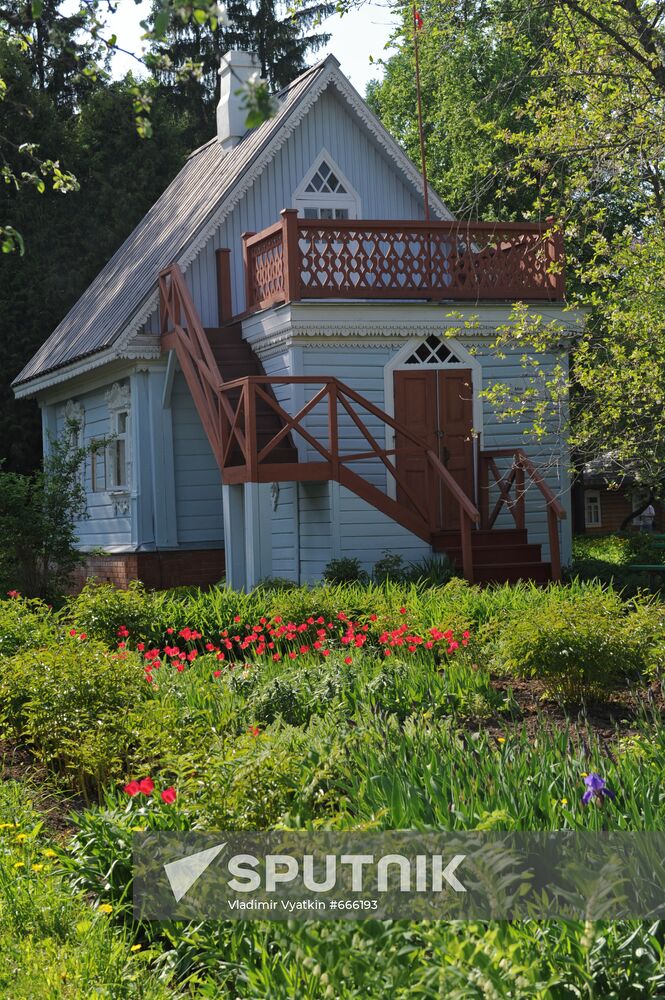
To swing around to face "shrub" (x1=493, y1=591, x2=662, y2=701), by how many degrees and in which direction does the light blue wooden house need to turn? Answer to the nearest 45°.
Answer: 0° — it already faces it

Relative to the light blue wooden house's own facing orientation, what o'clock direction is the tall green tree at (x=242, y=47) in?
The tall green tree is roughly at 6 o'clock from the light blue wooden house.

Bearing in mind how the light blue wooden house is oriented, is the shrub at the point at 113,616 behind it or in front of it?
in front

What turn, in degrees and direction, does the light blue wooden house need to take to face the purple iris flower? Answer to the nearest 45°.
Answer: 0° — it already faces it

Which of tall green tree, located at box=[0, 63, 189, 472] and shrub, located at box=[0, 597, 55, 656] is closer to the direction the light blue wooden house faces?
the shrub

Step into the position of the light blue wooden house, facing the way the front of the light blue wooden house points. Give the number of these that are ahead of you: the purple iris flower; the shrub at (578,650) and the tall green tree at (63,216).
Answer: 2

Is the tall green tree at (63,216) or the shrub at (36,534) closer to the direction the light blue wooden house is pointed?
the shrub

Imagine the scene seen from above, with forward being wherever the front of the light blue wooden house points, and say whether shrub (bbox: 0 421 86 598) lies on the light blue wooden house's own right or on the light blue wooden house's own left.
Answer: on the light blue wooden house's own right

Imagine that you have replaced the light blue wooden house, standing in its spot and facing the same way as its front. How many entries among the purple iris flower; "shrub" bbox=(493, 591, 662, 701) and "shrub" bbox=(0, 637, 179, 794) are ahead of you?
3

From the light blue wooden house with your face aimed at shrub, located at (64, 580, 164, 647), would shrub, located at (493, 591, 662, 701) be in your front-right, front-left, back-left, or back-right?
front-left

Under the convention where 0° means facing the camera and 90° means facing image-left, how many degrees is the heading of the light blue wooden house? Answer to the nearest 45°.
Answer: approximately 0°

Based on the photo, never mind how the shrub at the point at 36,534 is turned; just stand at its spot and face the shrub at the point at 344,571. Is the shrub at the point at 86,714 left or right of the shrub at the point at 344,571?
right
